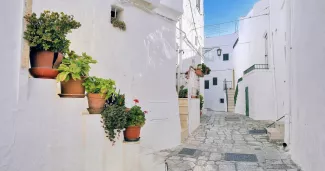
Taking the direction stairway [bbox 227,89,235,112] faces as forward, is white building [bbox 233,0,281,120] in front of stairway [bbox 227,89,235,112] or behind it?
in front

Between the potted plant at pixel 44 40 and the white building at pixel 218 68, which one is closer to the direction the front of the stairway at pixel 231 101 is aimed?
the potted plant

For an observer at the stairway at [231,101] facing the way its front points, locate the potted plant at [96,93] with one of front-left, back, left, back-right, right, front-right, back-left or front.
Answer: front

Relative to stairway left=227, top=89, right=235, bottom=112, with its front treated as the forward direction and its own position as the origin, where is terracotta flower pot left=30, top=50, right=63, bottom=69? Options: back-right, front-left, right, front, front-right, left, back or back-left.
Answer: front

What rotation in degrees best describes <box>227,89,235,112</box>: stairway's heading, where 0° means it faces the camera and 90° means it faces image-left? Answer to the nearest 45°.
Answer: approximately 0°

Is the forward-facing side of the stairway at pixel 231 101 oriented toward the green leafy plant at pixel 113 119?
yes

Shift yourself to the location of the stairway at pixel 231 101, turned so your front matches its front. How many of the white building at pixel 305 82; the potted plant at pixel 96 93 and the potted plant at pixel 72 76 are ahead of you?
3

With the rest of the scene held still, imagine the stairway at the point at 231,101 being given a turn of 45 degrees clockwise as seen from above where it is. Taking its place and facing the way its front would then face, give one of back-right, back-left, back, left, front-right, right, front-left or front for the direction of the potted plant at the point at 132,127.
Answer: front-left

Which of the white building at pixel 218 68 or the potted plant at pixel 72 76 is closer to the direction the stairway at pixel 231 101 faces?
the potted plant

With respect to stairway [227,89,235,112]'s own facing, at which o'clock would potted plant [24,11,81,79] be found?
The potted plant is roughly at 12 o'clock from the stairway.

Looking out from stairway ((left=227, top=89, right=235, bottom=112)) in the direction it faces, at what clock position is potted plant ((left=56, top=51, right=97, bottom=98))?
The potted plant is roughly at 12 o'clock from the stairway.
